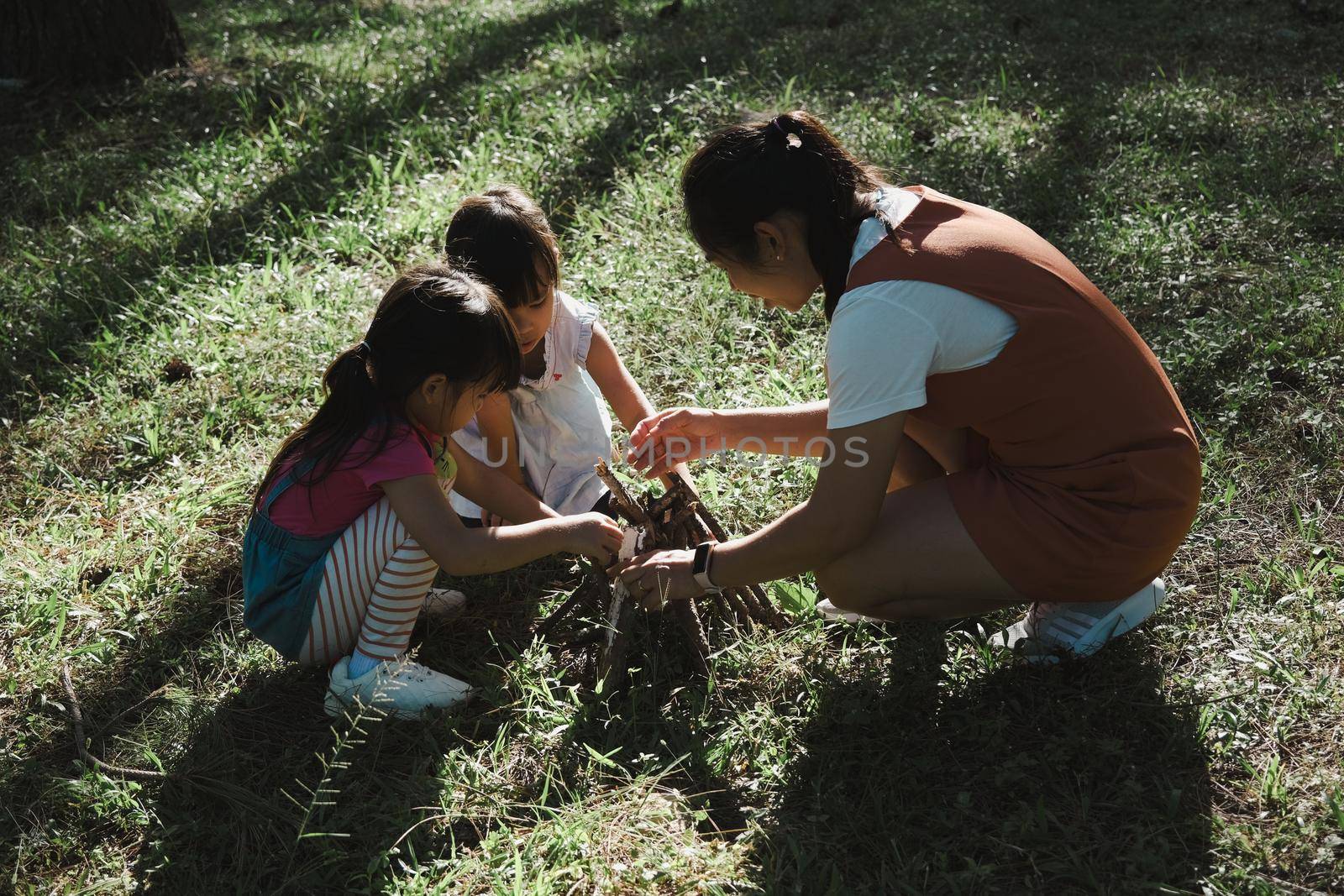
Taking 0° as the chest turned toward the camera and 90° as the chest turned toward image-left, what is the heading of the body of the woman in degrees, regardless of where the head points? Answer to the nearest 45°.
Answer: approximately 90°

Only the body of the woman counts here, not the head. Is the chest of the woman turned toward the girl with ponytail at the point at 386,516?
yes

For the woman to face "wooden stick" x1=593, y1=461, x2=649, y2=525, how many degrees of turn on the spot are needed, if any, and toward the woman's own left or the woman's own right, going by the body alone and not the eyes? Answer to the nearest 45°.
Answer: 0° — they already face it

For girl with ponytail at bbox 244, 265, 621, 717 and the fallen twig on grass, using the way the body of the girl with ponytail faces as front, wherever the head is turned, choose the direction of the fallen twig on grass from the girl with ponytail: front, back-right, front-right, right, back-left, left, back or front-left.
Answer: back

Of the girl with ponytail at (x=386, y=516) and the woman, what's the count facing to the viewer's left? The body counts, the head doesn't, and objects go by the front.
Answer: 1

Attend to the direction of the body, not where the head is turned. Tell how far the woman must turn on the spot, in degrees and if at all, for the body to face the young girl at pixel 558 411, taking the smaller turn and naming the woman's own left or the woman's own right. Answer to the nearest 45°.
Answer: approximately 45° to the woman's own right

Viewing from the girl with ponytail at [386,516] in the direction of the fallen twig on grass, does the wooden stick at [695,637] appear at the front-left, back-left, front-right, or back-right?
back-left

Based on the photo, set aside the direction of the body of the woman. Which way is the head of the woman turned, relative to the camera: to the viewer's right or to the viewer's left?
to the viewer's left

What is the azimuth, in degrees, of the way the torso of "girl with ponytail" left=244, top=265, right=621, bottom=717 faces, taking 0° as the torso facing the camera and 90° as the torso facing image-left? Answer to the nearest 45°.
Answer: approximately 270°
